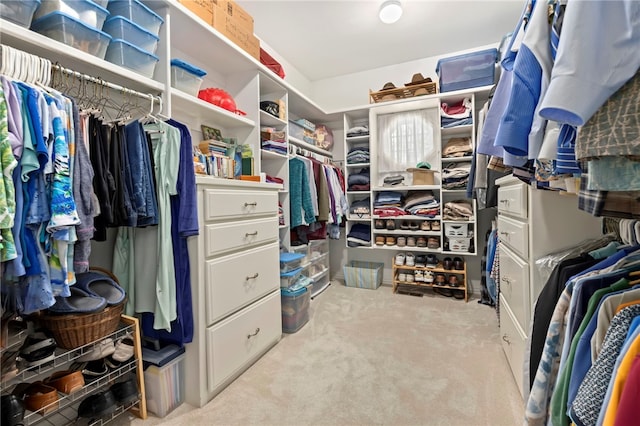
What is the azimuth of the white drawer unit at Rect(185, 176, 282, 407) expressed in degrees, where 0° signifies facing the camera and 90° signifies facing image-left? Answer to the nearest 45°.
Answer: approximately 315°

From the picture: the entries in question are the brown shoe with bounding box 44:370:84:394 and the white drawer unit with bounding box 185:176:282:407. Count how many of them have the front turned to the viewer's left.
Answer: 0

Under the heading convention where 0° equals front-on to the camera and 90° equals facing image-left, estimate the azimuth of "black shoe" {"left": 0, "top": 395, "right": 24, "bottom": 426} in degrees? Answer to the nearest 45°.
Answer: approximately 315°

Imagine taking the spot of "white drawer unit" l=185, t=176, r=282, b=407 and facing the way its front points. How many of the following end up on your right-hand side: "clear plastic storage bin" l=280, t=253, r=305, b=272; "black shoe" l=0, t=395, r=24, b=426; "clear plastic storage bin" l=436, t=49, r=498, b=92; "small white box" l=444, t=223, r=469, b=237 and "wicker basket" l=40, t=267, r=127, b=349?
2
